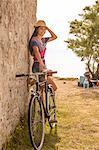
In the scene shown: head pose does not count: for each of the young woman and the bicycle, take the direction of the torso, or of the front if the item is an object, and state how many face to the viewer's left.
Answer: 0

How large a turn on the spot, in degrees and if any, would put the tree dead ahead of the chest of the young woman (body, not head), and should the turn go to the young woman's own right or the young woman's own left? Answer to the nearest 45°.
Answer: approximately 135° to the young woman's own left

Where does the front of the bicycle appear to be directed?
toward the camera

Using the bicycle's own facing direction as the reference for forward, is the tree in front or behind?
behind

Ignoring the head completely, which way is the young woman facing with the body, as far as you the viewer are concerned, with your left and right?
facing the viewer and to the right of the viewer
